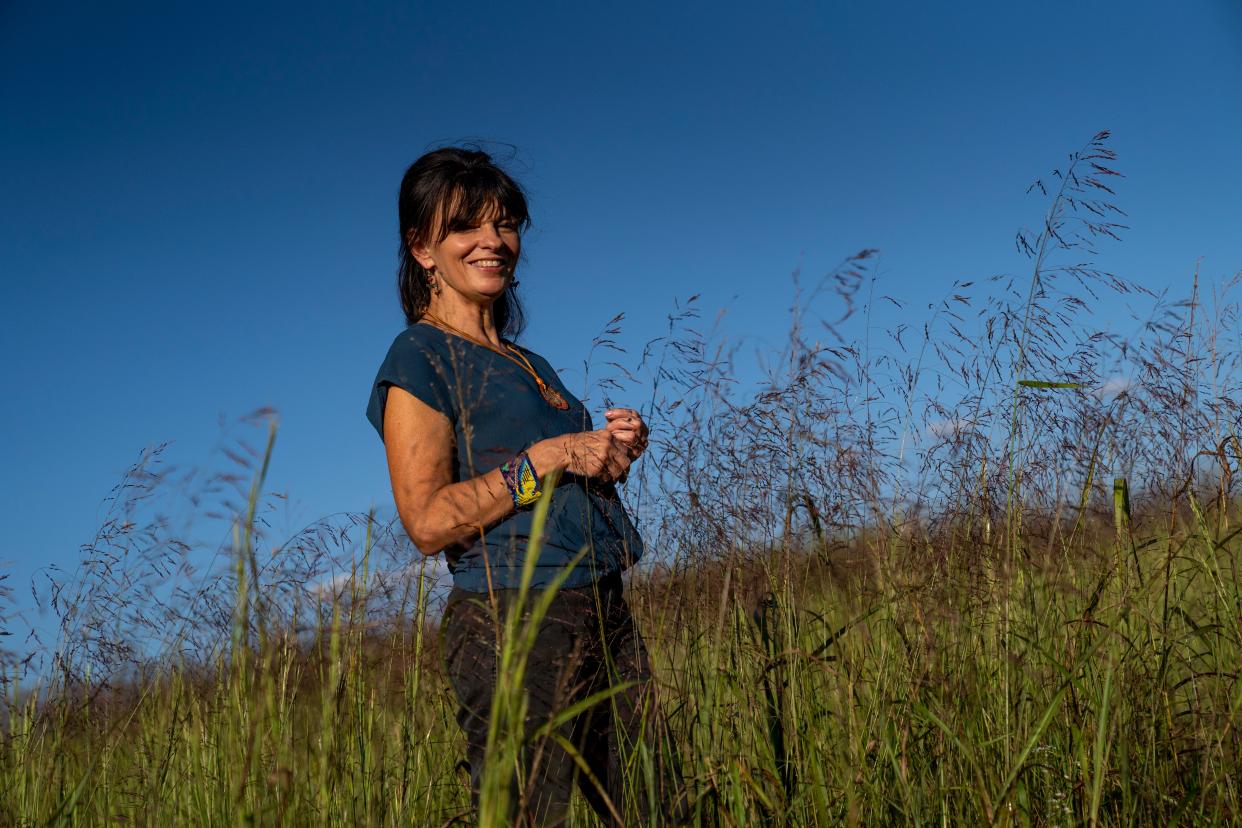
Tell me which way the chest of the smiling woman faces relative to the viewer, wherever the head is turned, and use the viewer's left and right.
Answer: facing the viewer and to the right of the viewer
